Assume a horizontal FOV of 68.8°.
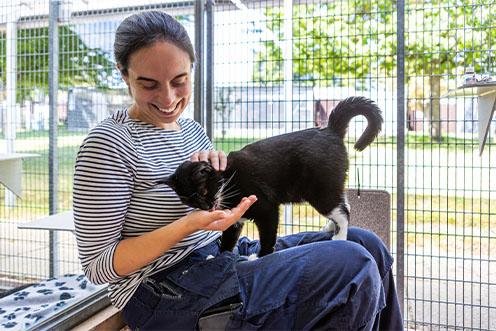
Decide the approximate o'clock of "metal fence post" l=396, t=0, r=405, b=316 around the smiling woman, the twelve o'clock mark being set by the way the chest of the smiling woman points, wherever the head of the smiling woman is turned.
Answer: The metal fence post is roughly at 9 o'clock from the smiling woman.

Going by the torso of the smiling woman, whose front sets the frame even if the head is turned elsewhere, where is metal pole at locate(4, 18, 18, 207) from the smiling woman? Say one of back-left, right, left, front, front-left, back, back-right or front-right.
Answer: back

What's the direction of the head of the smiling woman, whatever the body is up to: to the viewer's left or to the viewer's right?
to the viewer's right

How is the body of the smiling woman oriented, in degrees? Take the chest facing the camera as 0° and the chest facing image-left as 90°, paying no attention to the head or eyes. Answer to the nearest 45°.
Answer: approximately 315°

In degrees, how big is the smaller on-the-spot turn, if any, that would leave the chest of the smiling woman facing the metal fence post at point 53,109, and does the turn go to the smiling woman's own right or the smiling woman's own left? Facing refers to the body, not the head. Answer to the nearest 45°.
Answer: approximately 180°

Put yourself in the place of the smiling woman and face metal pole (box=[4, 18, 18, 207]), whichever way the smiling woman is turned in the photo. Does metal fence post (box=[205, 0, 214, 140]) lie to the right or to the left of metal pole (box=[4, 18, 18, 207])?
right

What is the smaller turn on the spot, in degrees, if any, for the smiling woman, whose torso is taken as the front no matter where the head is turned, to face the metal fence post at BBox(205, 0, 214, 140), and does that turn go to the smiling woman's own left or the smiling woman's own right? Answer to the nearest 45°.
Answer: approximately 135° to the smiling woman's own left

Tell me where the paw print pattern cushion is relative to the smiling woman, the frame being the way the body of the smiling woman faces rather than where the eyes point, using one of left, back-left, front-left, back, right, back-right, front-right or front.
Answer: back

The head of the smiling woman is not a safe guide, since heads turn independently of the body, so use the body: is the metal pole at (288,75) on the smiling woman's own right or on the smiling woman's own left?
on the smiling woman's own left
